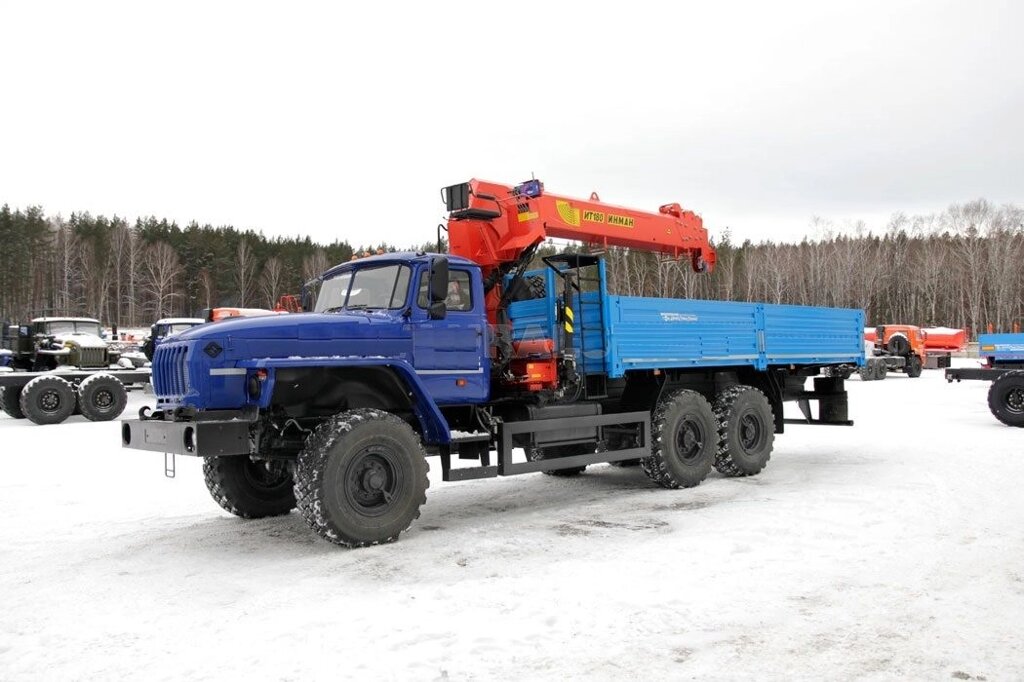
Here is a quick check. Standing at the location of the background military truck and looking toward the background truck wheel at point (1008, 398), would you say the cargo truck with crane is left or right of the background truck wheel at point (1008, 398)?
right

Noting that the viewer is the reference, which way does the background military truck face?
facing the viewer and to the right of the viewer

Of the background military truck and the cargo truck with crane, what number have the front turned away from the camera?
0

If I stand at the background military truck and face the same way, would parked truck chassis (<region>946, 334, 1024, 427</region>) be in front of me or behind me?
in front

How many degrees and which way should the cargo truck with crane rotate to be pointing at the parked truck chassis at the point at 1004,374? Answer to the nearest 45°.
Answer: approximately 180°

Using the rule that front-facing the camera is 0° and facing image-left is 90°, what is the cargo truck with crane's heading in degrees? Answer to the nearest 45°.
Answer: approximately 45°

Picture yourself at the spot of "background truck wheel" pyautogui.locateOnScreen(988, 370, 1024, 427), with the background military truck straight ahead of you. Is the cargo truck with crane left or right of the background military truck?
left

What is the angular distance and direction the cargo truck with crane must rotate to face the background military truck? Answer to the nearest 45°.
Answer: approximately 90° to its right

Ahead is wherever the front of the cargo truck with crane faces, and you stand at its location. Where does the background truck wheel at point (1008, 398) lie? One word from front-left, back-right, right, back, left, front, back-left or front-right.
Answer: back

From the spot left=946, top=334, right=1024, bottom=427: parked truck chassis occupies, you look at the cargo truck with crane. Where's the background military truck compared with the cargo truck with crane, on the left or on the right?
right

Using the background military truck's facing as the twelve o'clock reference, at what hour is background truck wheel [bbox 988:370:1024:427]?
The background truck wheel is roughly at 12 o'clock from the background military truck.
